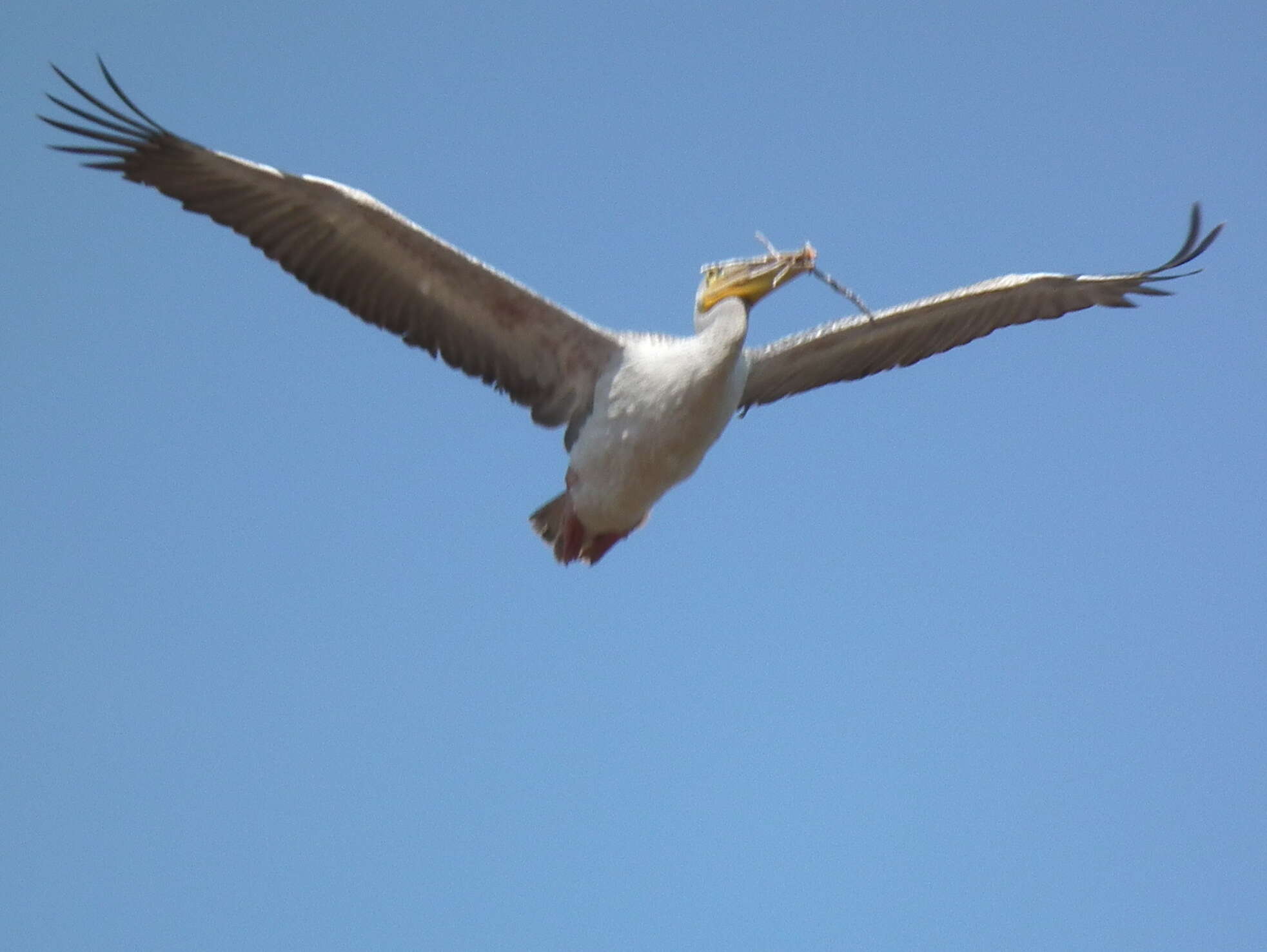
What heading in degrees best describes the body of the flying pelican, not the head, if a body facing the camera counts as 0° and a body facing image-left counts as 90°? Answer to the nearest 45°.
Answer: approximately 315°
